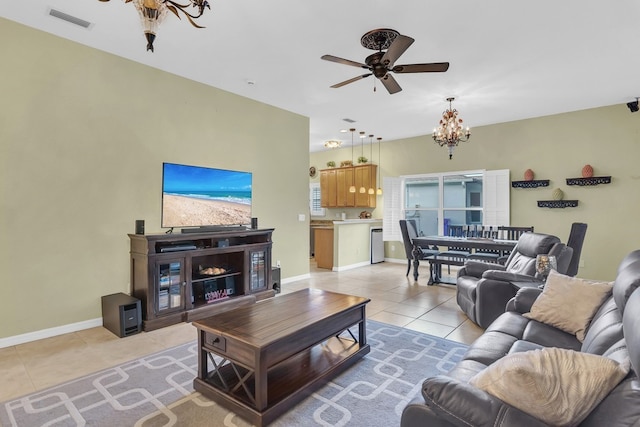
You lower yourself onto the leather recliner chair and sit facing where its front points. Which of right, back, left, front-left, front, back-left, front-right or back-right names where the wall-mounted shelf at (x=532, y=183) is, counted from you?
back-right

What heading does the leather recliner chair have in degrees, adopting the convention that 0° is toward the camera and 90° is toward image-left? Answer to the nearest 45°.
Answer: approximately 45°

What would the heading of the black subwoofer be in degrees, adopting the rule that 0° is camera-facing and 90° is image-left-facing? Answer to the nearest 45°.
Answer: approximately 315°

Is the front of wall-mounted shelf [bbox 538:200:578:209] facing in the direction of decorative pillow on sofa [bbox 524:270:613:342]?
yes

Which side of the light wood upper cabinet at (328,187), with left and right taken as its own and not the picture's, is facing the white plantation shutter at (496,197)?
left

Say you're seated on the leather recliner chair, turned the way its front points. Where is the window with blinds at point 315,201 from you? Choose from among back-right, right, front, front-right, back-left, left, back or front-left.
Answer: right

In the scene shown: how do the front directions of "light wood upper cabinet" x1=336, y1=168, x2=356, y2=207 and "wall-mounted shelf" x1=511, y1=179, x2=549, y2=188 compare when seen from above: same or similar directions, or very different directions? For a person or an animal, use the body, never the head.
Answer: same or similar directions

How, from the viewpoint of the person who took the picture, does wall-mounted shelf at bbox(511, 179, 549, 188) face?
facing the viewer

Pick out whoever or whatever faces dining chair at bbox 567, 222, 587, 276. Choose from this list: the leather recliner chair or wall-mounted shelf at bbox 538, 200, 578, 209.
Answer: the wall-mounted shelf

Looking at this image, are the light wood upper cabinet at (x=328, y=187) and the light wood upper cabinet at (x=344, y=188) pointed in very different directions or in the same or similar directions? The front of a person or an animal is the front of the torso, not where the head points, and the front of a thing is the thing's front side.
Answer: same or similar directions

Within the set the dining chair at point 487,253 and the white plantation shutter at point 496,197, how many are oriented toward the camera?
2

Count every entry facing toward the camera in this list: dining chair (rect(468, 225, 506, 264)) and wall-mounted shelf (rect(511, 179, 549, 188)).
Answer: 2

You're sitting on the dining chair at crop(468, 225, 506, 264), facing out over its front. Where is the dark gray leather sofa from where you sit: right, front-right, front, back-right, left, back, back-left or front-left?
front

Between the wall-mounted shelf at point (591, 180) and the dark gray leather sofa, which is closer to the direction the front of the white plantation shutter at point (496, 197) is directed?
the dark gray leather sofa

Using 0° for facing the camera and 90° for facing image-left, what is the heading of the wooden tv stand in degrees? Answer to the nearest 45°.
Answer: approximately 315°

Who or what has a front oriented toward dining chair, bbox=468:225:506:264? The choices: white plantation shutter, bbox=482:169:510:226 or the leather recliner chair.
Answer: the white plantation shutter

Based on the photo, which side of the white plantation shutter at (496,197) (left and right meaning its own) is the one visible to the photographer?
front
